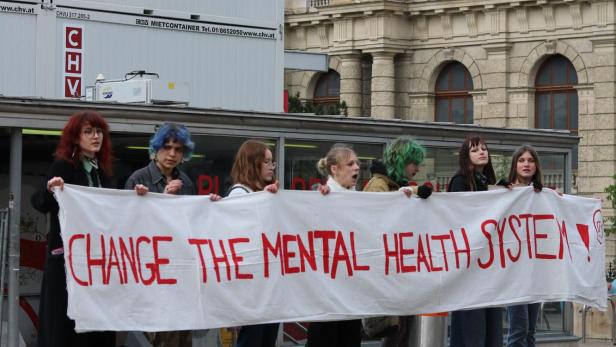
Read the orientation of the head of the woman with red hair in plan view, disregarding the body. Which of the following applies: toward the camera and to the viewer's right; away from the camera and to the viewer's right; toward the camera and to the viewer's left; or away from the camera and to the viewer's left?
toward the camera and to the viewer's right

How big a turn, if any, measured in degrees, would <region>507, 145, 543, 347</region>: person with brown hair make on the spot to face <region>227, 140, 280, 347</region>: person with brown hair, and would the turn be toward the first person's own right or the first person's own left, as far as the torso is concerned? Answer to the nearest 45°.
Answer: approximately 45° to the first person's own right

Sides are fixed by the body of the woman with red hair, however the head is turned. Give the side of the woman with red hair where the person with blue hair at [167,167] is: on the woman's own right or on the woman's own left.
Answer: on the woman's own left

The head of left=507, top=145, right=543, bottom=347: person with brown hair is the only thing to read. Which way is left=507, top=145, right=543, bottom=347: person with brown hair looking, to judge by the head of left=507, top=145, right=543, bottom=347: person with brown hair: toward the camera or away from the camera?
toward the camera

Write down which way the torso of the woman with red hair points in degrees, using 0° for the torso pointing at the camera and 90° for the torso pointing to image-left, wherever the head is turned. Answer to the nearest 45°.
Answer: approximately 315°

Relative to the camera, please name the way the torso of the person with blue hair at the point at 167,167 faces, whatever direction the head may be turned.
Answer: toward the camera
